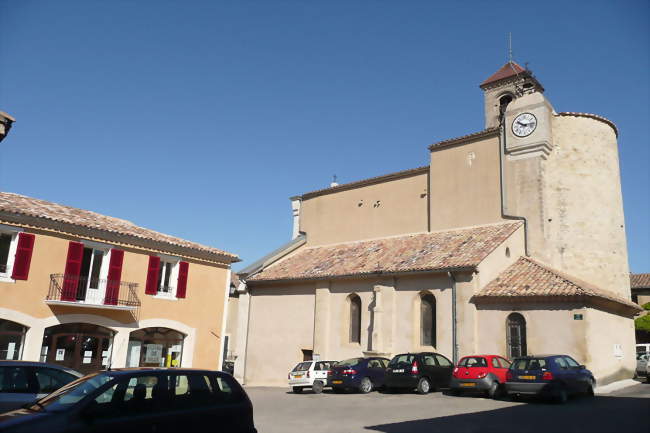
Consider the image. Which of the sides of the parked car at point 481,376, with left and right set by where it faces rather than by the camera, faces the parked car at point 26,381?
back

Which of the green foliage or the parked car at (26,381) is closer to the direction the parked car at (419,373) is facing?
the green foliage

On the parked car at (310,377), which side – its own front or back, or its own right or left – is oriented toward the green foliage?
front

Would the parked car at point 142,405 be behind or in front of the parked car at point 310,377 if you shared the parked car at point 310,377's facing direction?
behind

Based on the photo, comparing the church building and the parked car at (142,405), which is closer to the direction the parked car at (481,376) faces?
the church building

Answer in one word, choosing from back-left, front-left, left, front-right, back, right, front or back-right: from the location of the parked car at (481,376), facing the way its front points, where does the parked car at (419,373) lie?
left

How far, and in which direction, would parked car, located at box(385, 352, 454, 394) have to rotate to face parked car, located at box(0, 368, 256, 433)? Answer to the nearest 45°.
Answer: approximately 135° to its right

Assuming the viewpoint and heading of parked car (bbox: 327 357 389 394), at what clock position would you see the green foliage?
The green foliage is roughly at 12 o'clock from the parked car.

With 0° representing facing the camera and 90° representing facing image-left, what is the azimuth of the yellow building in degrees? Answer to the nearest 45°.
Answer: approximately 315°

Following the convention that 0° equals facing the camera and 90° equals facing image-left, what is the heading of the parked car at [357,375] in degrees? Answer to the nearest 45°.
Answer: approximately 225°

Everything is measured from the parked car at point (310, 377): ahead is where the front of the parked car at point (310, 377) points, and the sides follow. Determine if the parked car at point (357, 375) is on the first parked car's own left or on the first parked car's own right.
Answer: on the first parked car's own right

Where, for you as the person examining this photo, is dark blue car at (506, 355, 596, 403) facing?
facing away from the viewer and to the right of the viewer

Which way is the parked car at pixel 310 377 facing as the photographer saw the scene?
facing away from the viewer and to the right of the viewer

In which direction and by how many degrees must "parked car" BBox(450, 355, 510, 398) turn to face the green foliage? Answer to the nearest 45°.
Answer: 0° — it already faces it

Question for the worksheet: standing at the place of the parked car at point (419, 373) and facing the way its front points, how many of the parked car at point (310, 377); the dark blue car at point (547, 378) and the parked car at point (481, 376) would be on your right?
2

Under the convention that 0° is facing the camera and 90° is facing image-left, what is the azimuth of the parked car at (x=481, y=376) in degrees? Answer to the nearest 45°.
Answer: approximately 225°
